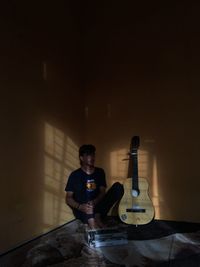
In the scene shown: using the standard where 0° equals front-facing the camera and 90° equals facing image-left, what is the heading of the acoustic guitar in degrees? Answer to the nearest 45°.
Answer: approximately 0°
